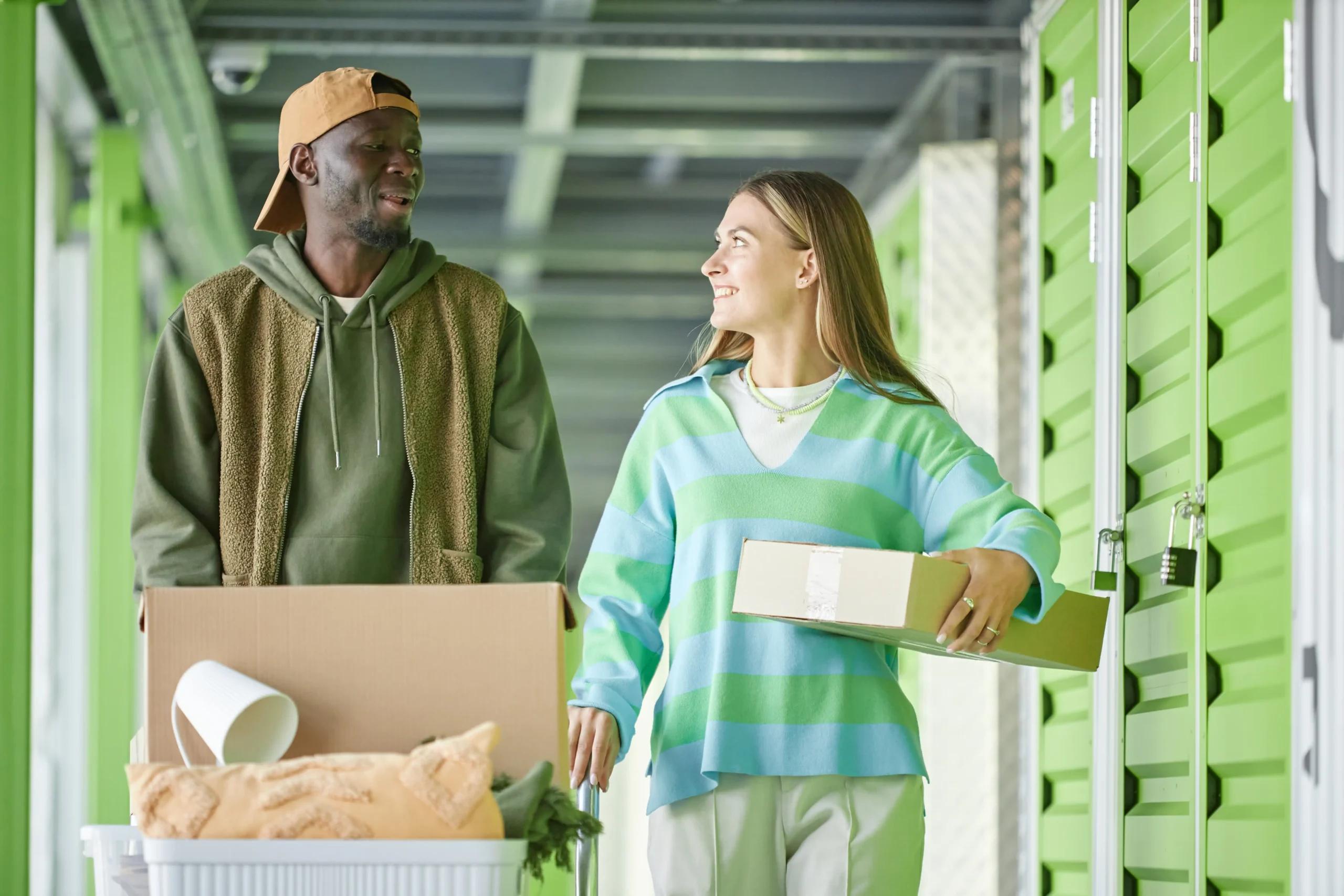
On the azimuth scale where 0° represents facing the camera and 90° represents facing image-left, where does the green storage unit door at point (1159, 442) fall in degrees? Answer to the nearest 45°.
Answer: approximately 45°

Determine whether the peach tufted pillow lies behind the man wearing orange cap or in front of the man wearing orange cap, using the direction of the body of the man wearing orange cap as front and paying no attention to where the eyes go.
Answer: in front

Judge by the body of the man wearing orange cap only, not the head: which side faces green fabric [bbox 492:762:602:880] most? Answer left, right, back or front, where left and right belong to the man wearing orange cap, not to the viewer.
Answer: front

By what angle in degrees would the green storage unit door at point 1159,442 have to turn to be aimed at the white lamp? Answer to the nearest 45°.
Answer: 0° — it already faces it

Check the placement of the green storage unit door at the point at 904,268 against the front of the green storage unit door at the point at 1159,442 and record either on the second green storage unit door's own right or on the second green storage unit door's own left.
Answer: on the second green storage unit door's own right

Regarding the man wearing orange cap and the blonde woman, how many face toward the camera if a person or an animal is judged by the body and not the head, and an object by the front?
2

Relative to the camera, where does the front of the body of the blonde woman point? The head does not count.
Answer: toward the camera

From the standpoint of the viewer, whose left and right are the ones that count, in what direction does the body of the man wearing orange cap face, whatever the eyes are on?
facing the viewer
